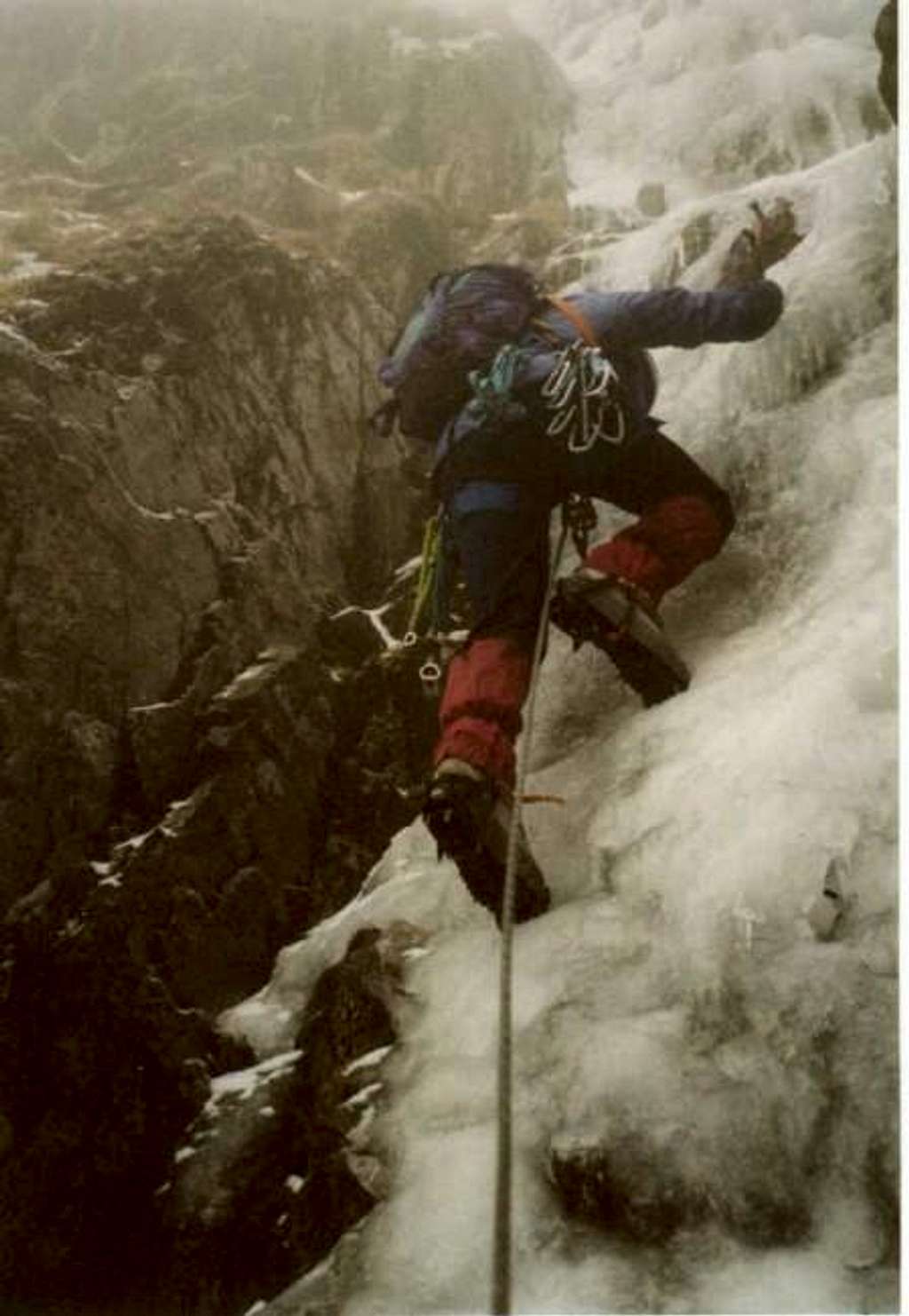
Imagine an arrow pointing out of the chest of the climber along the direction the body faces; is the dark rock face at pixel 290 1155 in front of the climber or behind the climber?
behind

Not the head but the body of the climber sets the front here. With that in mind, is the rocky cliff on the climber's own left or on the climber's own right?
on the climber's own left

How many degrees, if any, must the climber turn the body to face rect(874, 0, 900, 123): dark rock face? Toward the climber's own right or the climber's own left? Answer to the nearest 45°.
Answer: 0° — they already face it

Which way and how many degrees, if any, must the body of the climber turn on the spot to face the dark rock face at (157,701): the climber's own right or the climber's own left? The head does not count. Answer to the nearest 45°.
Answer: approximately 135° to the climber's own left

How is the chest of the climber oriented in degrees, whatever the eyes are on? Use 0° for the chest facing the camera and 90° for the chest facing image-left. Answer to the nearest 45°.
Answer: approximately 225°
